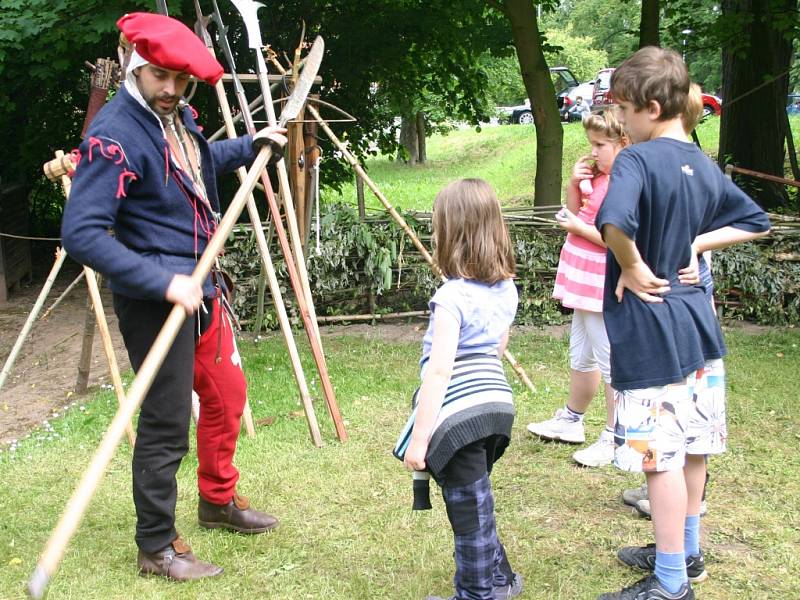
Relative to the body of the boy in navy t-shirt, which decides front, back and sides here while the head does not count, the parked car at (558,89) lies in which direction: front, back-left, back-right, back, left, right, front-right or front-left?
front-right

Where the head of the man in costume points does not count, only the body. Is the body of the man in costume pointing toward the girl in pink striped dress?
no

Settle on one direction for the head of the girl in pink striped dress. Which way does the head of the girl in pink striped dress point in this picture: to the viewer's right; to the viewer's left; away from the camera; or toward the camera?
to the viewer's left

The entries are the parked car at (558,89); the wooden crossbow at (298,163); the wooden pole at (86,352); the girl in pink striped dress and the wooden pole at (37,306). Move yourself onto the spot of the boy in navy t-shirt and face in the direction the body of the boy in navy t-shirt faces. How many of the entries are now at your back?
0

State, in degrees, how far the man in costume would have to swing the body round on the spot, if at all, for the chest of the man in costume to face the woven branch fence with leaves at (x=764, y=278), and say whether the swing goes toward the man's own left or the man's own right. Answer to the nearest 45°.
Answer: approximately 90° to the man's own left

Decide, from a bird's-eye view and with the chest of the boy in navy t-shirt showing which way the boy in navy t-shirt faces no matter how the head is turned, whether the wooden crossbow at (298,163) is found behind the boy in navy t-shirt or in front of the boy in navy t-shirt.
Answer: in front

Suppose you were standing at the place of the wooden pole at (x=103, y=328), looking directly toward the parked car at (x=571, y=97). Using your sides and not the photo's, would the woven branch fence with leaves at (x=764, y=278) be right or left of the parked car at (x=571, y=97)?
right

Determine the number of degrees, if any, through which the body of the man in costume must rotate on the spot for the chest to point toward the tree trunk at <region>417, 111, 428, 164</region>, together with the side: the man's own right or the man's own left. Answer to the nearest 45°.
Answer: approximately 135° to the man's own left

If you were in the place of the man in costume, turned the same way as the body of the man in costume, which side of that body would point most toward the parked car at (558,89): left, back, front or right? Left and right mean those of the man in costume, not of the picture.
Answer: left

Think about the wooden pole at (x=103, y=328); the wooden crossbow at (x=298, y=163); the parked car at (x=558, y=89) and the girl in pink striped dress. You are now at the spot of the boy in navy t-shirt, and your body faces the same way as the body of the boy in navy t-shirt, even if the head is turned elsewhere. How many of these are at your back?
0

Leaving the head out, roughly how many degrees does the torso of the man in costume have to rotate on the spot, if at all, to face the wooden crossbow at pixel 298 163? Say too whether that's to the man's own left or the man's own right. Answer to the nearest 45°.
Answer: approximately 135° to the man's own left

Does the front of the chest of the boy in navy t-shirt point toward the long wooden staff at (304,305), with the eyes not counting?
yes

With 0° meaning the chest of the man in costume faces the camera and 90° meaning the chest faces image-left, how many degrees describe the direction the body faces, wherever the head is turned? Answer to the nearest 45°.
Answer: approximately 315°

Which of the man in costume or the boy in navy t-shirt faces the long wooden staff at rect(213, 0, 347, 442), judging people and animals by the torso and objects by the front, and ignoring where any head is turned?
the boy in navy t-shirt

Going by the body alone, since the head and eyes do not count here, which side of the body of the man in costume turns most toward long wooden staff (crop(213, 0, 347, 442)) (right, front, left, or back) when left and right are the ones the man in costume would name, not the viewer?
left

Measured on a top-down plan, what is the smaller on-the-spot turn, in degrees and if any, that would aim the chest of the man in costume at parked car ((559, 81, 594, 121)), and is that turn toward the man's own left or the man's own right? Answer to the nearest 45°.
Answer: approximately 90° to the man's own left

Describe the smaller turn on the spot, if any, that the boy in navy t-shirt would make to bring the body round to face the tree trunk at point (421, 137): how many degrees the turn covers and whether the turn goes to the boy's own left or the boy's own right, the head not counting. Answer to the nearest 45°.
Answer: approximately 45° to the boy's own right

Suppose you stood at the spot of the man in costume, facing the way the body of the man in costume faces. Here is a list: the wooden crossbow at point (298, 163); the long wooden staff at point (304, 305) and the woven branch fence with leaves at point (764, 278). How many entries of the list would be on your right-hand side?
0

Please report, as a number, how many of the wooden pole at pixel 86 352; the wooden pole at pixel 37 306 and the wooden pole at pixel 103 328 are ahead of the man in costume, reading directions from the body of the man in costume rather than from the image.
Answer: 0

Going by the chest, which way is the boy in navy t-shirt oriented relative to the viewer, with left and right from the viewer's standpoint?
facing away from the viewer and to the left of the viewer
